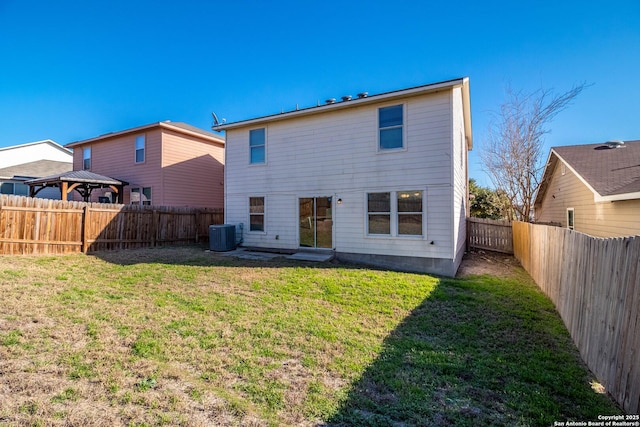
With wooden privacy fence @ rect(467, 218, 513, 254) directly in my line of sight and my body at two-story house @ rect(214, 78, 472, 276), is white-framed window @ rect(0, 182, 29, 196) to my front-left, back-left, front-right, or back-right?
back-left

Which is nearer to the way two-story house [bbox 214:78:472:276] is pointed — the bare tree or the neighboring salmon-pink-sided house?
the bare tree

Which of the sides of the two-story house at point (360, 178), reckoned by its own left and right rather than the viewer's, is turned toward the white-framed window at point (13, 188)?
left

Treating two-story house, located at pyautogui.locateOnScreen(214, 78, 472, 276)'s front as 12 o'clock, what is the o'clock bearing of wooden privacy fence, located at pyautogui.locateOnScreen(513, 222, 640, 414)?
The wooden privacy fence is roughly at 4 o'clock from the two-story house.

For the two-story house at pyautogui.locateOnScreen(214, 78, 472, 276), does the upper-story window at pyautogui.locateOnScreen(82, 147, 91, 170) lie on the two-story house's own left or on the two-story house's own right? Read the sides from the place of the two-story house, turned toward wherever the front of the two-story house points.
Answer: on the two-story house's own left

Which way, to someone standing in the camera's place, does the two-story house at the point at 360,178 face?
facing away from the viewer and to the right of the viewer

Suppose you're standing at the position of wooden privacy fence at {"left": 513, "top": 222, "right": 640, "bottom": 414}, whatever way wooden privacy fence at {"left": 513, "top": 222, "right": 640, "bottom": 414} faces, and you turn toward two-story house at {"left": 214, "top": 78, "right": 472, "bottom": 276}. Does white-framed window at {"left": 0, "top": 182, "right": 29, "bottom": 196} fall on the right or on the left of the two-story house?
left

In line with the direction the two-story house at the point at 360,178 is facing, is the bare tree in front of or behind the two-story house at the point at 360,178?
in front
